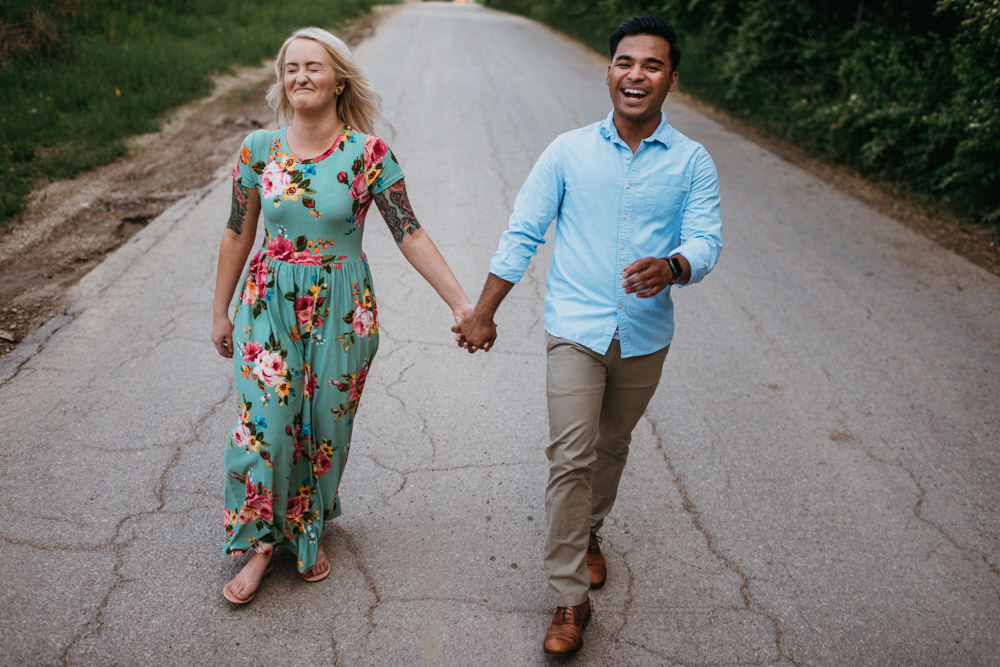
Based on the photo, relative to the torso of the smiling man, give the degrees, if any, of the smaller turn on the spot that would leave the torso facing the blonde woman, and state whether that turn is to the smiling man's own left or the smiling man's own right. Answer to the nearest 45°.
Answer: approximately 90° to the smiling man's own right

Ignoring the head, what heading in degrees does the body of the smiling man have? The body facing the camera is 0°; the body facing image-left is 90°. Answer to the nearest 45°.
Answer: approximately 0°
